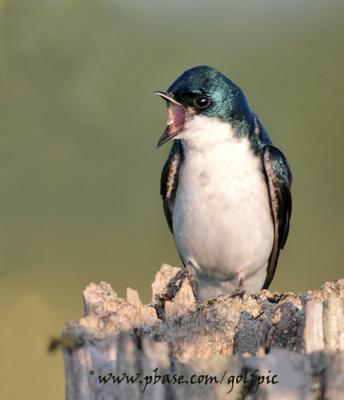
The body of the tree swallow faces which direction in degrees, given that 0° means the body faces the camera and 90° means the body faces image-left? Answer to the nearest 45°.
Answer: approximately 45°
